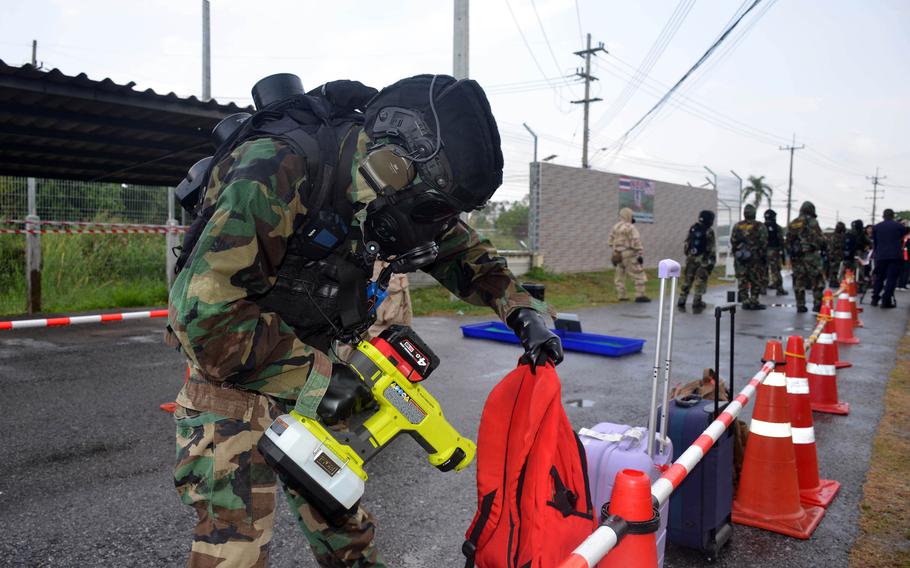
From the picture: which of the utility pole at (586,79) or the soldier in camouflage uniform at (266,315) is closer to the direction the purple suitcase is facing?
the soldier in camouflage uniform

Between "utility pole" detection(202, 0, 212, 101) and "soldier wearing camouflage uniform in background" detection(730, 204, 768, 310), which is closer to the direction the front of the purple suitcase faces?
the utility pole

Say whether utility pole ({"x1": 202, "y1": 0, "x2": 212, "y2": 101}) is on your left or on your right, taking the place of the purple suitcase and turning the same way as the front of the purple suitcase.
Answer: on your right

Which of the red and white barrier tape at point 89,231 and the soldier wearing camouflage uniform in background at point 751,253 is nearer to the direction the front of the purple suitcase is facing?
the red and white barrier tape

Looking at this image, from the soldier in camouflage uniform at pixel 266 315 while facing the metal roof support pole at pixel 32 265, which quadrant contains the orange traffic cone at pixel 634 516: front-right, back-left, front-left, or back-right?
back-right

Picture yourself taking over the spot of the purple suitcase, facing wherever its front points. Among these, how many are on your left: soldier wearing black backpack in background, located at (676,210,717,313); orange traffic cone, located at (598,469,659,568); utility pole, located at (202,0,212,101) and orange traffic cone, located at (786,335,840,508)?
1
